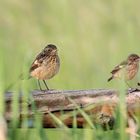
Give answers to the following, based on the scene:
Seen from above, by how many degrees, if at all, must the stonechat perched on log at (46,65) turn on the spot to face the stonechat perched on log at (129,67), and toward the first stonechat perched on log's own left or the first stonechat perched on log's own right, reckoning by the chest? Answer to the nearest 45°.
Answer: approximately 45° to the first stonechat perched on log's own left

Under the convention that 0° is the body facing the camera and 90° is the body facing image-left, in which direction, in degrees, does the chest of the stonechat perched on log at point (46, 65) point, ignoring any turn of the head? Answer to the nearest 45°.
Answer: approximately 315°
